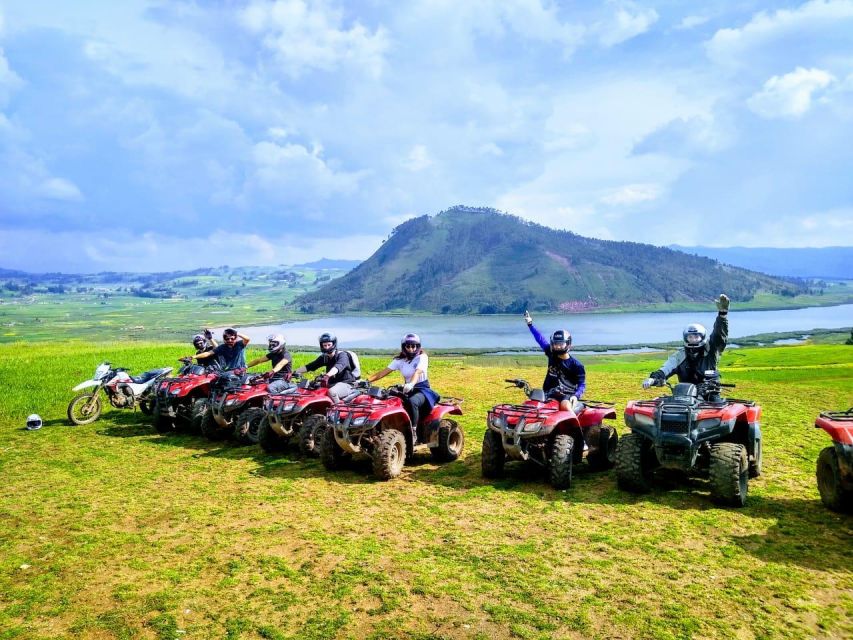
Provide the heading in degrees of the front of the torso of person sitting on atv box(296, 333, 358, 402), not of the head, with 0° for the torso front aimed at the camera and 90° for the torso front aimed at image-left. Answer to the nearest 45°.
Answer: approximately 45°

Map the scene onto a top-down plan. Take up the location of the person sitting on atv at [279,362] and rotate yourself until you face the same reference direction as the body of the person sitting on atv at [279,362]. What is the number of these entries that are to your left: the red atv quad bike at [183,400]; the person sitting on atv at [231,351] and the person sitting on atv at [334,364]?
1

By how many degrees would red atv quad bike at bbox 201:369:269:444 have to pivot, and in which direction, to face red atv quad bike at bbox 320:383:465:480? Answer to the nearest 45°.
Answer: approximately 90° to its left

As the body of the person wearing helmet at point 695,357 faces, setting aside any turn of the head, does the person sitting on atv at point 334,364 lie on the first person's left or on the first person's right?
on the first person's right

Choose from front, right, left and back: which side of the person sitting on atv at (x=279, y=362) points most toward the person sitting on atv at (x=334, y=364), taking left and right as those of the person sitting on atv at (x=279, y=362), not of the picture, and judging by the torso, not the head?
left

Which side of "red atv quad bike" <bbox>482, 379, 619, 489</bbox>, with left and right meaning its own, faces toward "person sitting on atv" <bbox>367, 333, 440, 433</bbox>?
right

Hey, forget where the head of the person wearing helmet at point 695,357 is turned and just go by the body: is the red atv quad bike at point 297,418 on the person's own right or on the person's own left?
on the person's own right

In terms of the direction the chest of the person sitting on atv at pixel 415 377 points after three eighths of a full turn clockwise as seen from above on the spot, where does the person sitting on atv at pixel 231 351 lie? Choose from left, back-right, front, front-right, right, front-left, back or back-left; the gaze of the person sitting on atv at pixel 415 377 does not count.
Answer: front-left

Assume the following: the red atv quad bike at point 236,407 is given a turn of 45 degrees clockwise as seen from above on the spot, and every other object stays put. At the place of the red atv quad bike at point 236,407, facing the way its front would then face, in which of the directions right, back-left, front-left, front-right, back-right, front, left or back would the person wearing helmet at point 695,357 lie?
back-left

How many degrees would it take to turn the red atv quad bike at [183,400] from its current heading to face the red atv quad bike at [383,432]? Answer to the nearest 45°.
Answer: approximately 90° to its left

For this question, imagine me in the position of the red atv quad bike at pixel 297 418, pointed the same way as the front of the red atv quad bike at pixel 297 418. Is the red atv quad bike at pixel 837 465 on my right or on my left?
on my left

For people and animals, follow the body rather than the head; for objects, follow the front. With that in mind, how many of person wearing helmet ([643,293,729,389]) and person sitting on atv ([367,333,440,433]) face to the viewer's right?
0
